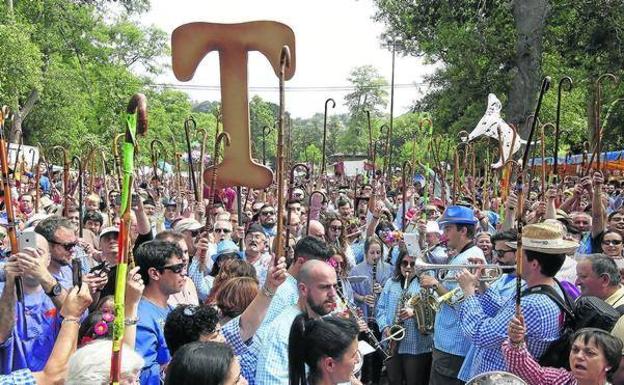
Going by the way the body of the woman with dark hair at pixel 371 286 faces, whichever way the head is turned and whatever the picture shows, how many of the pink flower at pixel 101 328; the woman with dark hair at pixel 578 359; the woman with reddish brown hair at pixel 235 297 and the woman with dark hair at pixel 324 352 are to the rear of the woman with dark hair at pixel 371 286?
0

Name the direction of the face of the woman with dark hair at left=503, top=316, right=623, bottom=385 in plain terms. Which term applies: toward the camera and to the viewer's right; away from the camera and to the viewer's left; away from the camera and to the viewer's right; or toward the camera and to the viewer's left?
toward the camera and to the viewer's left

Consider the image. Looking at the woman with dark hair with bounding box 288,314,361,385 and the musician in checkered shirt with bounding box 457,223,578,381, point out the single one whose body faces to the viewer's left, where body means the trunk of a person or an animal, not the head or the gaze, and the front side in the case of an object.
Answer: the musician in checkered shirt

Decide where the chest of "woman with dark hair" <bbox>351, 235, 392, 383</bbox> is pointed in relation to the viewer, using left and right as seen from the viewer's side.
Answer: facing the viewer

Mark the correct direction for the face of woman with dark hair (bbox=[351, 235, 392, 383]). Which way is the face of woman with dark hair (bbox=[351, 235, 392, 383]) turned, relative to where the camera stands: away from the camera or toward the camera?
toward the camera

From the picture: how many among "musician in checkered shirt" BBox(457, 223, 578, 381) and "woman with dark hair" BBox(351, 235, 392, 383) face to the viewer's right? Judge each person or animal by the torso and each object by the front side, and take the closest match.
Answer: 0

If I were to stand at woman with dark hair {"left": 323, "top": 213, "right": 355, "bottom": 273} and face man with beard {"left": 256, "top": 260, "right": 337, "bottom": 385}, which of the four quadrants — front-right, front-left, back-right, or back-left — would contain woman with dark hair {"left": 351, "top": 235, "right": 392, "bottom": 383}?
front-left

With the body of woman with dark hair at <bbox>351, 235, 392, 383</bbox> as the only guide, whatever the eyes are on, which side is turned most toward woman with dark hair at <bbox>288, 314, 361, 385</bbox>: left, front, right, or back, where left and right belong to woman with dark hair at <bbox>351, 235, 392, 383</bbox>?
front

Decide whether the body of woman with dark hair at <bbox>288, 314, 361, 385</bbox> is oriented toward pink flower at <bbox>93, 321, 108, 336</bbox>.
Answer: no

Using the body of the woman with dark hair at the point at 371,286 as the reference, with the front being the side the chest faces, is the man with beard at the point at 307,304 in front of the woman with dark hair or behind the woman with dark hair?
in front

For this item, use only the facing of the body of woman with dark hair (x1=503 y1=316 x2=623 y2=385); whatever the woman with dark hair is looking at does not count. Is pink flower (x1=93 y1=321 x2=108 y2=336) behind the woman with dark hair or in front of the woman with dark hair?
in front
